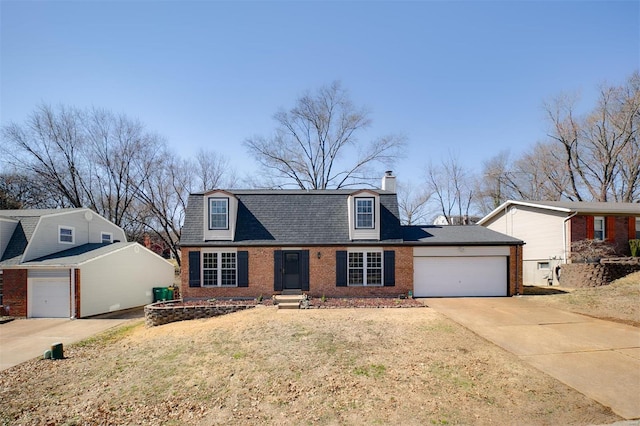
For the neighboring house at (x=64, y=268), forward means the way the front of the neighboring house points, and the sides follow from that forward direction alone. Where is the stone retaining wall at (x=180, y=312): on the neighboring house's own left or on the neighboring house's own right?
on the neighboring house's own left

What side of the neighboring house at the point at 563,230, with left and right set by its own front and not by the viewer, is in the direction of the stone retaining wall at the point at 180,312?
right

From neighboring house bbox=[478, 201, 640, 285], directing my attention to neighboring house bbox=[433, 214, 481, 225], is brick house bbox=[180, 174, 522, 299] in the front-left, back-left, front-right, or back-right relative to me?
back-left

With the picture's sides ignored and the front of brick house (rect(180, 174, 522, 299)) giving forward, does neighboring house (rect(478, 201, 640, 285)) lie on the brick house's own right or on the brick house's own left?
on the brick house's own left

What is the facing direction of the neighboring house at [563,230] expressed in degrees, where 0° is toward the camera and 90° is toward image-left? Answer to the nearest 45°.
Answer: approximately 315°

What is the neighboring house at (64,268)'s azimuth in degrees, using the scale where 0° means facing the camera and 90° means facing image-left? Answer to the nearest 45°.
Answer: approximately 45°

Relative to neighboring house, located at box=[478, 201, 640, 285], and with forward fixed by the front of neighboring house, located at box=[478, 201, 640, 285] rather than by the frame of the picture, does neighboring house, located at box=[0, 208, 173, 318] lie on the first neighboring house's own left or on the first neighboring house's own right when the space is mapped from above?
on the first neighboring house's own right

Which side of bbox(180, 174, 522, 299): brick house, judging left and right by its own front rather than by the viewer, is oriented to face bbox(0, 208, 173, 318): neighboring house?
right

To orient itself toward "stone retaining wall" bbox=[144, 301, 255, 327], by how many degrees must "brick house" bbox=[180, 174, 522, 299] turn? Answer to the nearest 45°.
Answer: approximately 45° to its right

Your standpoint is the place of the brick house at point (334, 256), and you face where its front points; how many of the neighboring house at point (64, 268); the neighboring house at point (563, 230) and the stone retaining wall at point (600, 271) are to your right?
1
